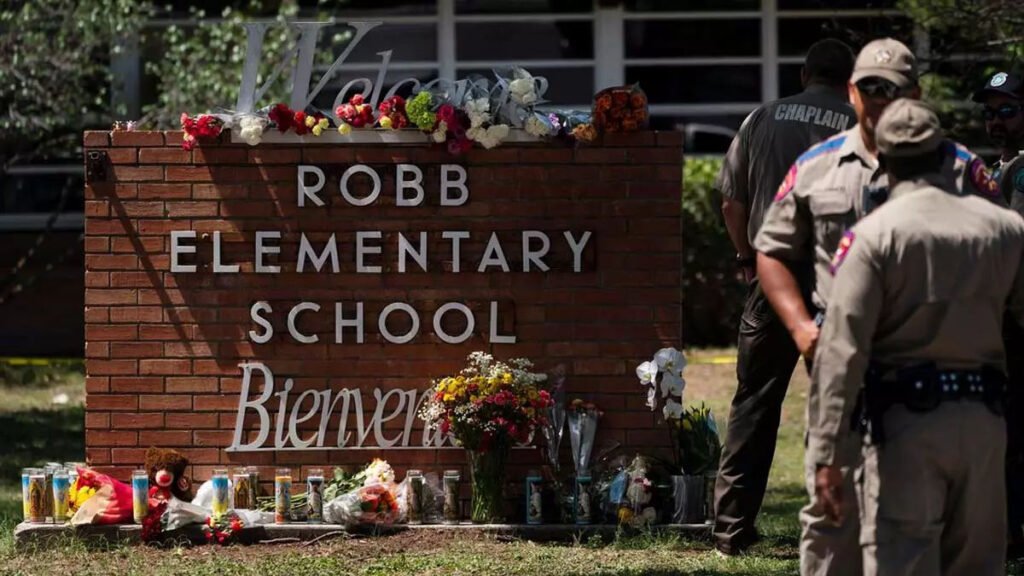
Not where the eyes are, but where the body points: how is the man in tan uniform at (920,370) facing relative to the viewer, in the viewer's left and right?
facing away from the viewer

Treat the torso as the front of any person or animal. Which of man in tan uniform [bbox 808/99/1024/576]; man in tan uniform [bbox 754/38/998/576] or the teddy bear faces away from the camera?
man in tan uniform [bbox 808/99/1024/576]

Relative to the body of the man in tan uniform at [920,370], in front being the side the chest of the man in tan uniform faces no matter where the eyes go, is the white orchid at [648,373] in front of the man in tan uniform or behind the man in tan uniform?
in front

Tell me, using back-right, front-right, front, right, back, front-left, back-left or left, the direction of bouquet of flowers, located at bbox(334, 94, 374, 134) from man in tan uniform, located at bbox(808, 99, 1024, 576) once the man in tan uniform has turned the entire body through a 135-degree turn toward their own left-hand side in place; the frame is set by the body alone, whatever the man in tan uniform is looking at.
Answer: right

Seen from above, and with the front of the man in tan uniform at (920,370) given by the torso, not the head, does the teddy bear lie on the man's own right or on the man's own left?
on the man's own left

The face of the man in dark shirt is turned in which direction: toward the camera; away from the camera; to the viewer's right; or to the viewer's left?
away from the camera

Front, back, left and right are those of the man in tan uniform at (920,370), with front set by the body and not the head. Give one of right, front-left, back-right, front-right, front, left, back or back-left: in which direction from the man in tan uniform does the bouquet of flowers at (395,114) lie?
front-left

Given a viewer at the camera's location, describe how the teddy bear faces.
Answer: facing the viewer

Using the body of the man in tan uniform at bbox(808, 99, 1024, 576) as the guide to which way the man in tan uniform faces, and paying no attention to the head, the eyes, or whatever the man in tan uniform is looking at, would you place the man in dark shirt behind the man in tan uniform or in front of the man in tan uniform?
in front
